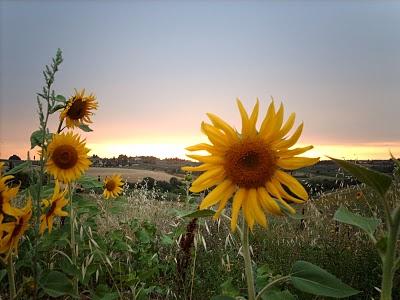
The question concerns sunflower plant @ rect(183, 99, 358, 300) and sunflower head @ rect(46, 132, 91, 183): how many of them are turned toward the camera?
2

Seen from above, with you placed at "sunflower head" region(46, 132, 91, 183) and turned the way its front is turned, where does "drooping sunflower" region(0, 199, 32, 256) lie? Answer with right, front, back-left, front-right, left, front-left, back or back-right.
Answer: front

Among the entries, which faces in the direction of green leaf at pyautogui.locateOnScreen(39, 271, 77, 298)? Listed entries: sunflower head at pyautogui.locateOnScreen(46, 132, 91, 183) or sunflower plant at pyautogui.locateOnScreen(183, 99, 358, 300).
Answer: the sunflower head

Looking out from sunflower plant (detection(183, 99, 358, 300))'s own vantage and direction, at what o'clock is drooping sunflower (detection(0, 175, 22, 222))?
The drooping sunflower is roughly at 3 o'clock from the sunflower plant.

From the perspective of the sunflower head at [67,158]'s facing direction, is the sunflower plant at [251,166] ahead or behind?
ahead

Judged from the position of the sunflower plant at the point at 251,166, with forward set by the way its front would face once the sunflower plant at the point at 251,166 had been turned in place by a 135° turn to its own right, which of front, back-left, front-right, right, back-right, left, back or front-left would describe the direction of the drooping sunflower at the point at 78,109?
front

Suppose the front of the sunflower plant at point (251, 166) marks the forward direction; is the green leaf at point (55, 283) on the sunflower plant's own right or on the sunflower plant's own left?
on the sunflower plant's own right

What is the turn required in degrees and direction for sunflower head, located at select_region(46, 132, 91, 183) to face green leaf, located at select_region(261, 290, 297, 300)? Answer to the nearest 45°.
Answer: approximately 45° to its left

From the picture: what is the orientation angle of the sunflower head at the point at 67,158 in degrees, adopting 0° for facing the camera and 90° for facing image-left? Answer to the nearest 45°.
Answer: approximately 0°

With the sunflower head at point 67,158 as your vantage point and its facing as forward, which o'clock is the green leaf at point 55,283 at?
The green leaf is roughly at 12 o'clock from the sunflower head.

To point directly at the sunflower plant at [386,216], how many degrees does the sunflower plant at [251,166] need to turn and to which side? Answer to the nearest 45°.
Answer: approximately 45° to its left

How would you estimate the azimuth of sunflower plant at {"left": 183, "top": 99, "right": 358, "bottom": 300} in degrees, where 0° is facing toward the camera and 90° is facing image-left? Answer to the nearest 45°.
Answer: approximately 0°

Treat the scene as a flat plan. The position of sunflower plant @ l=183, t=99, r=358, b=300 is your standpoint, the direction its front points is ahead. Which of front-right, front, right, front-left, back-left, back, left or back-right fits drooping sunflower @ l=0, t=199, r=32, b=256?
right
